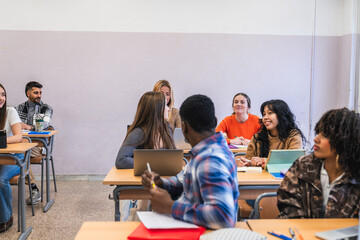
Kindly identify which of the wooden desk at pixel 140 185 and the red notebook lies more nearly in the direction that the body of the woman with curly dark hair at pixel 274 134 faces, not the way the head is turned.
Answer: the wooden desk

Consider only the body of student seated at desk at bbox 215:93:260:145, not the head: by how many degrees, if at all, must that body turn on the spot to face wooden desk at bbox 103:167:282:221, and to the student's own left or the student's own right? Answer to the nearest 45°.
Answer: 0° — they already face it

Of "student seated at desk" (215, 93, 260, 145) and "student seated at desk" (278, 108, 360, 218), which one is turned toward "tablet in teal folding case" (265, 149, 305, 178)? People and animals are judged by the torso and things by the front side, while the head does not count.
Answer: "student seated at desk" (215, 93, 260, 145)

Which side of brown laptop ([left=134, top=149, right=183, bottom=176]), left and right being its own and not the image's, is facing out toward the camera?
back

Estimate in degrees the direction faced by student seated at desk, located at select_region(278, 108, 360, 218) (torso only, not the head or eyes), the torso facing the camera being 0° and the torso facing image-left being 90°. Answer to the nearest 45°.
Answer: approximately 45°
